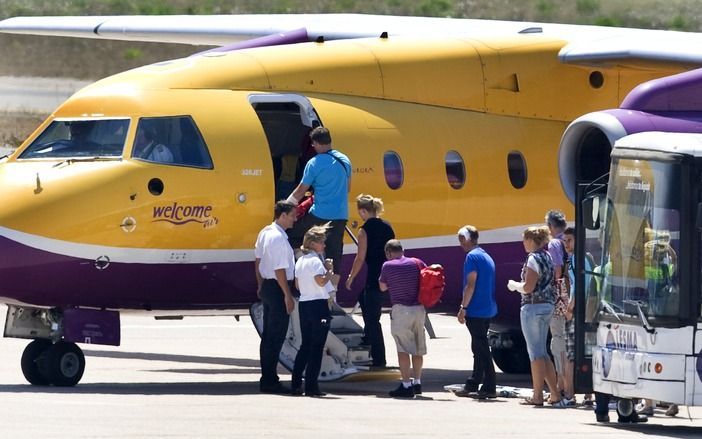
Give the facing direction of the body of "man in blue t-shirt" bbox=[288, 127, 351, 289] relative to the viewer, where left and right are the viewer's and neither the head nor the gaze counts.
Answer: facing away from the viewer and to the left of the viewer

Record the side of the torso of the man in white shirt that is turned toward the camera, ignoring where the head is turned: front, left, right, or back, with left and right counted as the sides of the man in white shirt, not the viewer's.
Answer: right

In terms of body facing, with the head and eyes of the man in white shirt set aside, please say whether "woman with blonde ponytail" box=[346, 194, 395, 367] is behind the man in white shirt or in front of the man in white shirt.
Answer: in front

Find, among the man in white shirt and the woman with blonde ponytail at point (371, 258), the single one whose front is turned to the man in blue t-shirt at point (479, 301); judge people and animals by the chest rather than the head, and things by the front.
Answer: the man in white shirt

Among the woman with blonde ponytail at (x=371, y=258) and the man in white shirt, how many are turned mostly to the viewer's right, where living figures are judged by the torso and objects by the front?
1

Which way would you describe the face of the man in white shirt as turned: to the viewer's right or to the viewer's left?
to the viewer's right

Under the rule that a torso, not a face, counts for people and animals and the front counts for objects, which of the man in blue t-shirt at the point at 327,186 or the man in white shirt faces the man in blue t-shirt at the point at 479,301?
the man in white shirt

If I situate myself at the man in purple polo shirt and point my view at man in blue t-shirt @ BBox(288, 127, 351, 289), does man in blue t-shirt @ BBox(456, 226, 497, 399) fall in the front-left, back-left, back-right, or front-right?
back-right

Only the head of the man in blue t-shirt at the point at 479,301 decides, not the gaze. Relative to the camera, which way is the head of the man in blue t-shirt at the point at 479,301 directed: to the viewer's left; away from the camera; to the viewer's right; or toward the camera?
to the viewer's left

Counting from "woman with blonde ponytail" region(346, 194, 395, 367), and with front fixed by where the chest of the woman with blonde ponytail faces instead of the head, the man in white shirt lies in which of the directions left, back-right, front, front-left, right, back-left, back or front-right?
left

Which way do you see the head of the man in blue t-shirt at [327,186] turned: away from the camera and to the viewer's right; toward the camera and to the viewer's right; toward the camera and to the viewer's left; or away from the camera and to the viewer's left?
away from the camera and to the viewer's left

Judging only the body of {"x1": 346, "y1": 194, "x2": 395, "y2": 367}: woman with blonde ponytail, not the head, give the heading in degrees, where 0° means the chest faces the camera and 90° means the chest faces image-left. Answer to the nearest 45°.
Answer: approximately 135°
